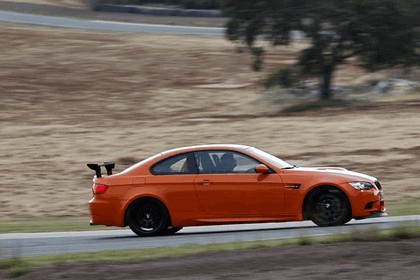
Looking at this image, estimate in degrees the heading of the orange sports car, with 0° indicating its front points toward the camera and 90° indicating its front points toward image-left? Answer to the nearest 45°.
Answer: approximately 270°

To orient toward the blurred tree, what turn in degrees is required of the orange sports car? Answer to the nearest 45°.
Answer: approximately 90° to its left
